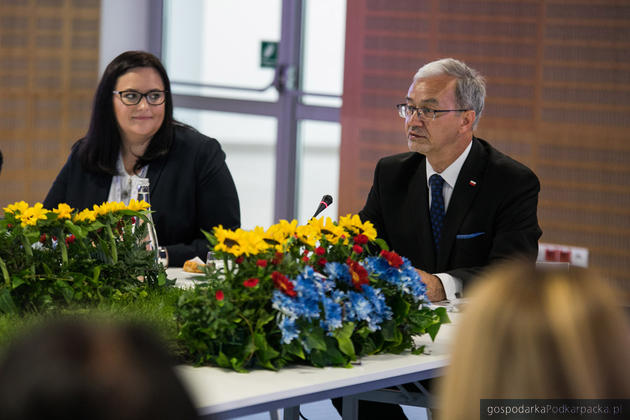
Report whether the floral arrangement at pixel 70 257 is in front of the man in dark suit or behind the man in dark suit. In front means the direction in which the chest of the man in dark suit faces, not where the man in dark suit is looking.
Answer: in front

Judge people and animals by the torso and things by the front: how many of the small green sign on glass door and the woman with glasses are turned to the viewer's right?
0

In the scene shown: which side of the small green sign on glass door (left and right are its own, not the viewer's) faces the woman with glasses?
front

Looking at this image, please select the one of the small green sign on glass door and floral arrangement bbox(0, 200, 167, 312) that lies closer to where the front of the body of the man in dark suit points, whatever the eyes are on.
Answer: the floral arrangement

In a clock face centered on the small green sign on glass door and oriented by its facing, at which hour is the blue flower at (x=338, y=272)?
The blue flower is roughly at 12 o'clock from the small green sign on glass door.

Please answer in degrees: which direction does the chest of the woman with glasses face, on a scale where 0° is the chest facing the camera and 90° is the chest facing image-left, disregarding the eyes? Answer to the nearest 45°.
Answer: approximately 45°

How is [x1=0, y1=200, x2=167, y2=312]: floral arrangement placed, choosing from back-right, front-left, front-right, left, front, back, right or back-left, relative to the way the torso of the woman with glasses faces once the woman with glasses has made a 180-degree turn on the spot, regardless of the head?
back-right

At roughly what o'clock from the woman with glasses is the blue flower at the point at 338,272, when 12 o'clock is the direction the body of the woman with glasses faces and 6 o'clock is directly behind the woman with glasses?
The blue flower is roughly at 10 o'clock from the woman with glasses.

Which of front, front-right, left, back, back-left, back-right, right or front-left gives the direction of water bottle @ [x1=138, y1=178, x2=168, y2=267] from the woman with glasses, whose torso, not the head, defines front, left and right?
front-left

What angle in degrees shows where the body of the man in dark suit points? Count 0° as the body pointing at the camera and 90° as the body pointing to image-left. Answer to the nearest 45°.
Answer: approximately 45°

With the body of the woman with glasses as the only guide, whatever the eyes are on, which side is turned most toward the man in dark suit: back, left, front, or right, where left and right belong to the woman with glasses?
left
